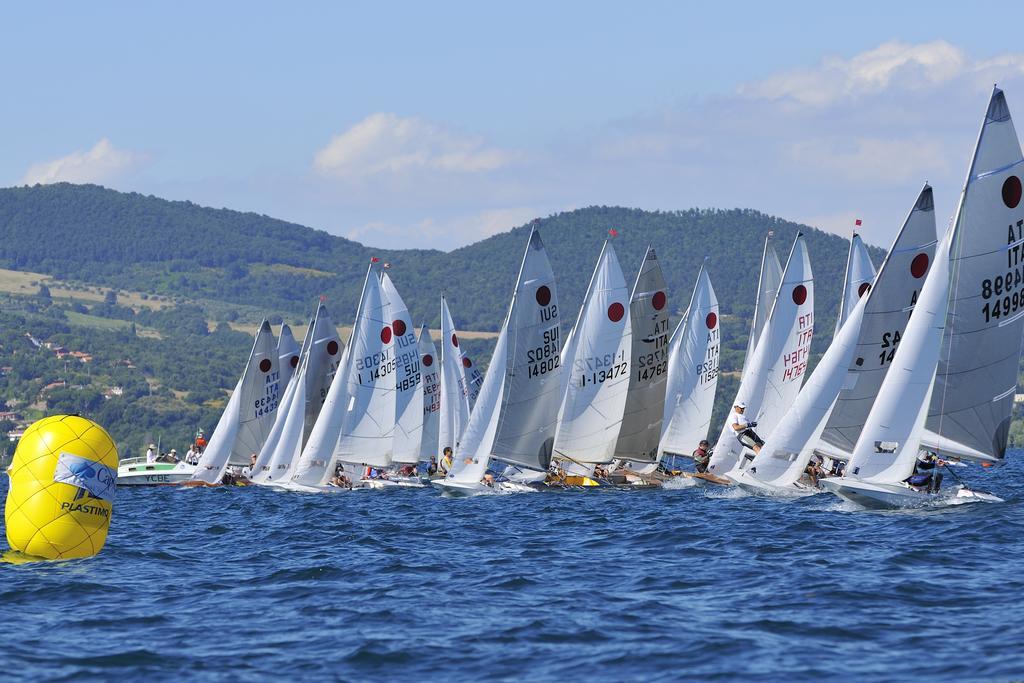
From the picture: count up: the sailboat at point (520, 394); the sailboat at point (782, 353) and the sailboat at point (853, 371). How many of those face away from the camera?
0

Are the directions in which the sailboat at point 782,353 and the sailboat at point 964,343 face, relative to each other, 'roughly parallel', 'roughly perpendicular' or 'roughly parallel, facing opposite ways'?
roughly parallel

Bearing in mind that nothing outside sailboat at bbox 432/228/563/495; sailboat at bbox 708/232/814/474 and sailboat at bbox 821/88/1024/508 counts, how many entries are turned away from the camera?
0

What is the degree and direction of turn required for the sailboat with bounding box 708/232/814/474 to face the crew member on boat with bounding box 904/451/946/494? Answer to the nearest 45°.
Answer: approximately 45° to its left

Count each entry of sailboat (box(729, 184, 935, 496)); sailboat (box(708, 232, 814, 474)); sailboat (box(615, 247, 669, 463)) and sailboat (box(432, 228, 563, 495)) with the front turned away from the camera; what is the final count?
0
